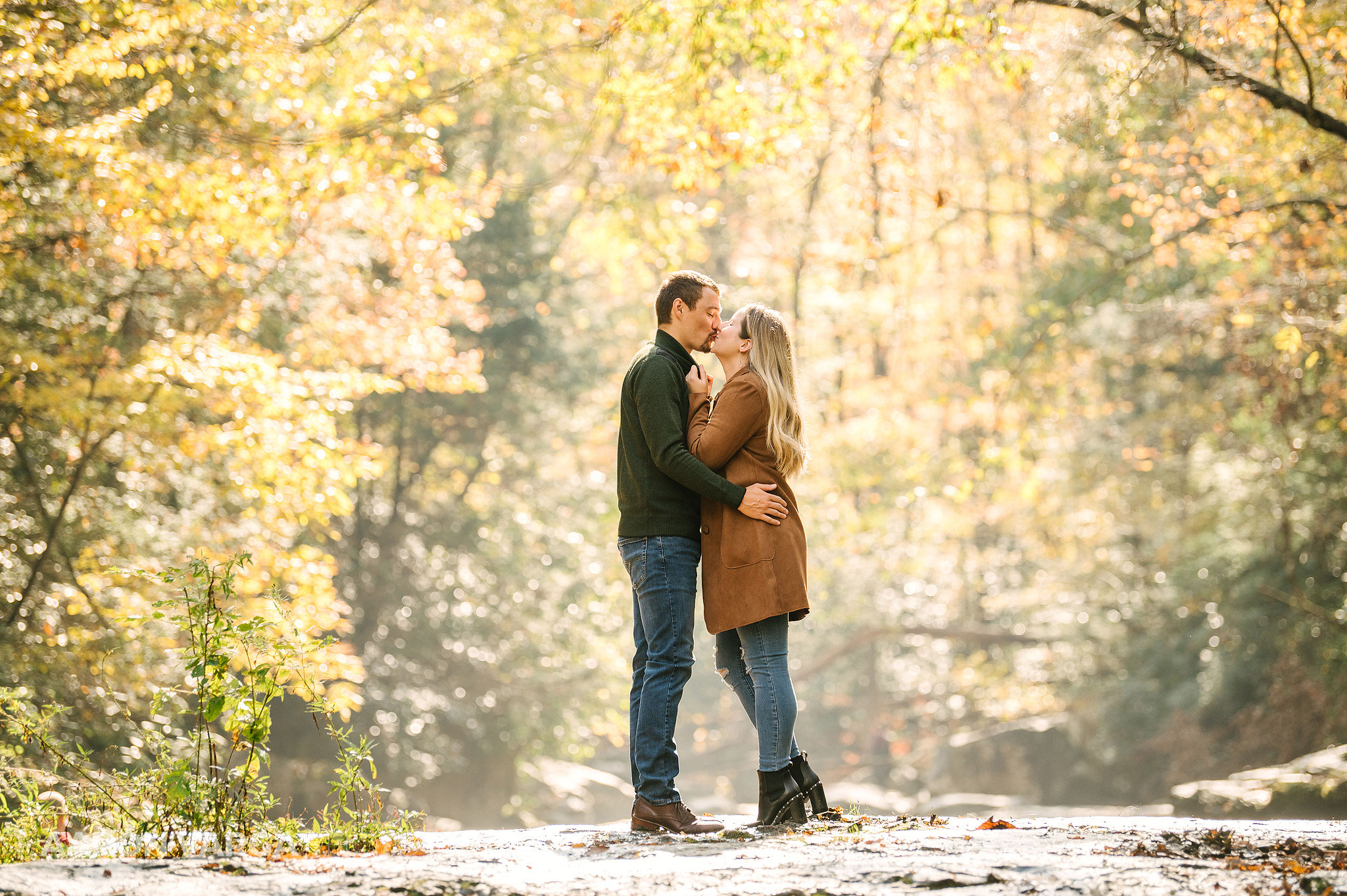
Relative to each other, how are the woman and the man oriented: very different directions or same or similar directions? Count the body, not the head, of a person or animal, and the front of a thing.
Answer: very different directions

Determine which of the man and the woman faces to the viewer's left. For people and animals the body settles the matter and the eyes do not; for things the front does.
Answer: the woman

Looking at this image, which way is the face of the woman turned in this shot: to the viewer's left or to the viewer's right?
to the viewer's left

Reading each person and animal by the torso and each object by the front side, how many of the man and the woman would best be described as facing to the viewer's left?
1

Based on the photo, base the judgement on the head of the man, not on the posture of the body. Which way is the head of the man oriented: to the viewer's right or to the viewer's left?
to the viewer's right

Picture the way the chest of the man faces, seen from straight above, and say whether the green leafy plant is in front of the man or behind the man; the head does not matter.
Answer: behind

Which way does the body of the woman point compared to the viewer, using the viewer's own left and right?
facing to the left of the viewer

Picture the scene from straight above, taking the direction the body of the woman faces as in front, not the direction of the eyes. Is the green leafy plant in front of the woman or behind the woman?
in front

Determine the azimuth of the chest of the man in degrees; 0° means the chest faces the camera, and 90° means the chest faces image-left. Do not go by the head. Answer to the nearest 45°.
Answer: approximately 270°
